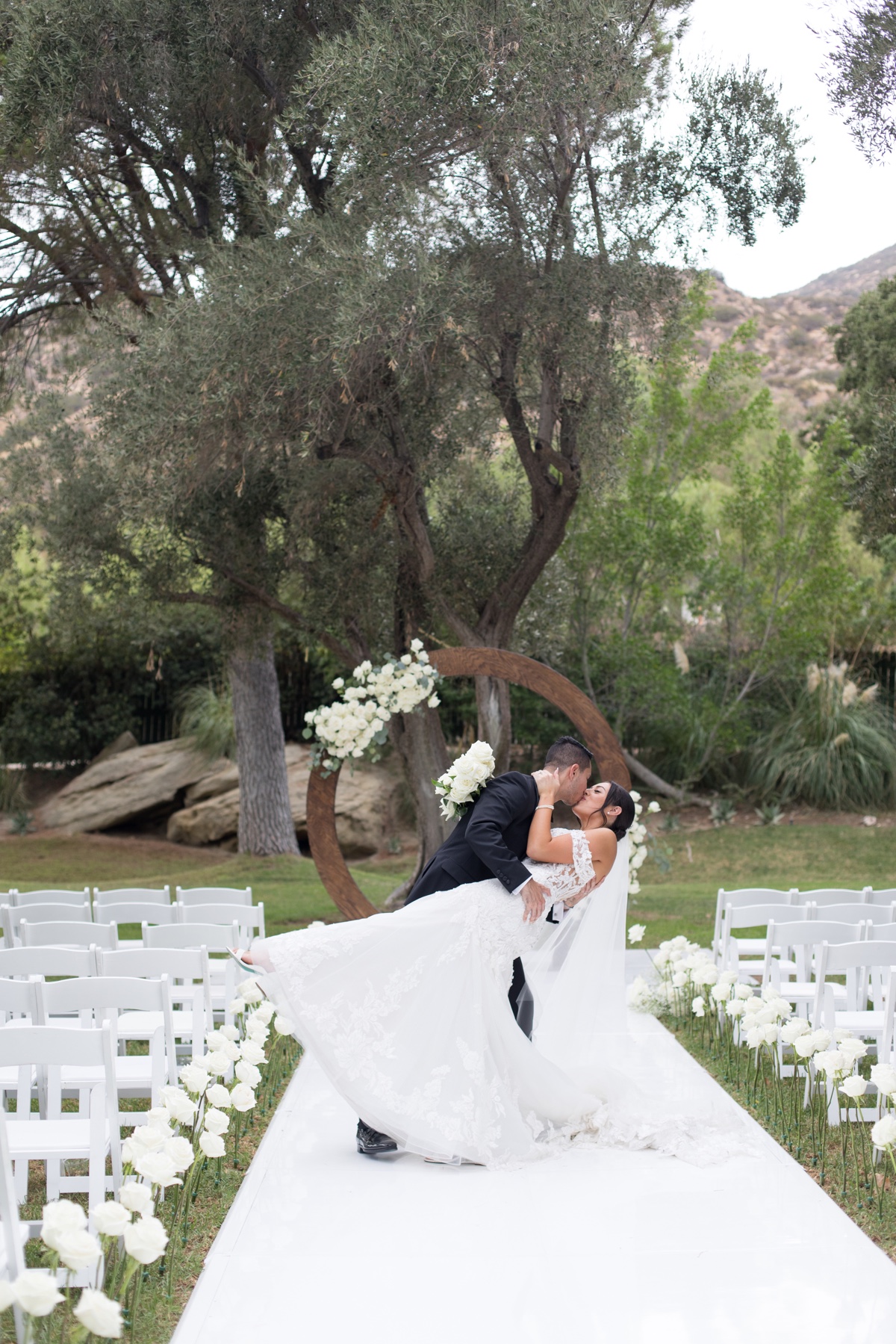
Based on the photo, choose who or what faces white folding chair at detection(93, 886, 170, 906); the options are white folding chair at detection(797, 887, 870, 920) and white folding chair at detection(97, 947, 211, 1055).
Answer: white folding chair at detection(97, 947, 211, 1055)

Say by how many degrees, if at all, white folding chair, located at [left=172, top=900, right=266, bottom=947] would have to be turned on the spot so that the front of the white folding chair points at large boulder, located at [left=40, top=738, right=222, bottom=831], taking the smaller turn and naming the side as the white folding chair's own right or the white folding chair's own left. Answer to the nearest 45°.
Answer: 0° — it already faces it

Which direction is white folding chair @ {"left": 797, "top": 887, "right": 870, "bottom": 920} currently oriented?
away from the camera

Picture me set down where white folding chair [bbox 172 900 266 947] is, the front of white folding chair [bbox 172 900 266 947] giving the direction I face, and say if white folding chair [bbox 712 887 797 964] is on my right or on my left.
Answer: on my right

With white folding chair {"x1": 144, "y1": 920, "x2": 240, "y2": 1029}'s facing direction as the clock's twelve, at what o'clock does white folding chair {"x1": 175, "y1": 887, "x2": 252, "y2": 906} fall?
white folding chair {"x1": 175, "y1": 887, "x2": 252, "y2": 906} is roughly at 12 o'clock from white folding chair {"x1": 144, "y1": 920, "x2": 240, "y2": 1029}.

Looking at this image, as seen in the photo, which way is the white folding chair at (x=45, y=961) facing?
away from the camera

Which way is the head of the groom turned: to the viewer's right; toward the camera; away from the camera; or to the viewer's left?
to the viewer's right

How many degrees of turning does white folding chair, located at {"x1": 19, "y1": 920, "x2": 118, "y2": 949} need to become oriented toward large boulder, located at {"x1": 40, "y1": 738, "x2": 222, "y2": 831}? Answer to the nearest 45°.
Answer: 0° — it already faces it

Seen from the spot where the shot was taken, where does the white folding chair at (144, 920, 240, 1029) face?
facing away from the viewer

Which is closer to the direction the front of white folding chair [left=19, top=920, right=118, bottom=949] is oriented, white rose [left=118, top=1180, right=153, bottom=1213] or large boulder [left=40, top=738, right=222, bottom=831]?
the large boulder

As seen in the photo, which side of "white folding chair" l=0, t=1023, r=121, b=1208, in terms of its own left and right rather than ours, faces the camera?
back

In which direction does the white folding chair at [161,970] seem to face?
away from the camera

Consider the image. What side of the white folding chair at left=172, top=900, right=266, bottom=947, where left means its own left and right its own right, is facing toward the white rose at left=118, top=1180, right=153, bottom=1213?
back
